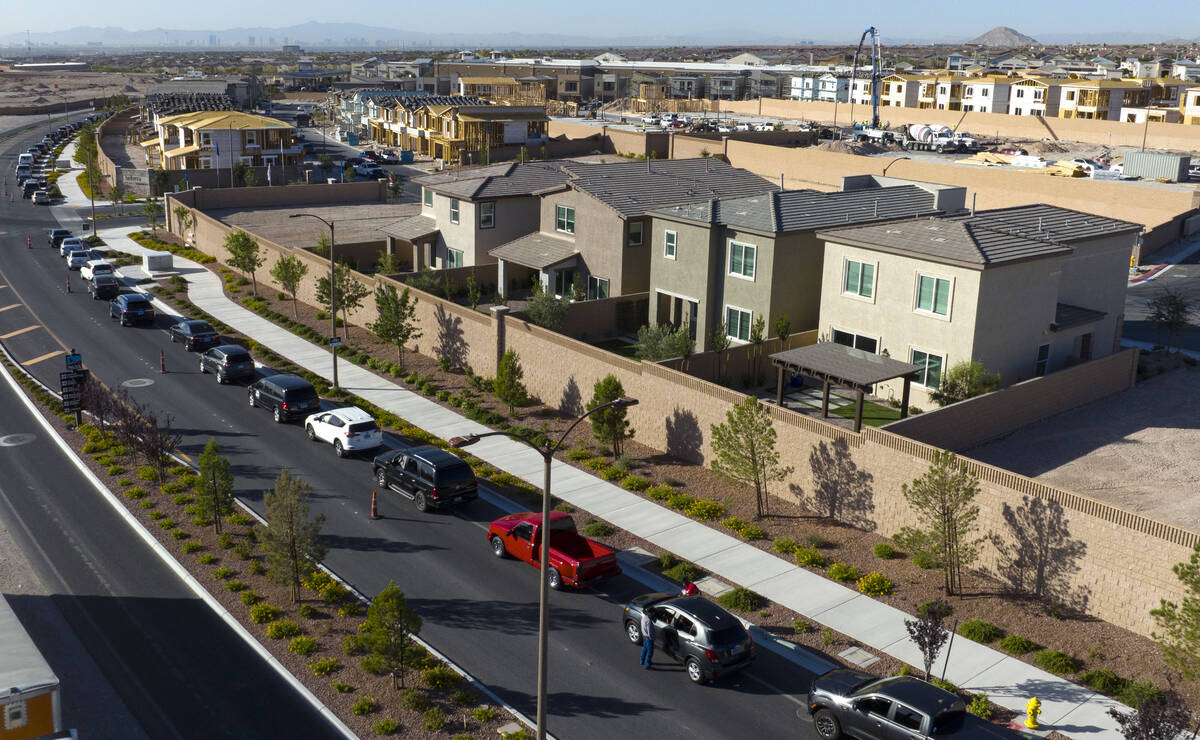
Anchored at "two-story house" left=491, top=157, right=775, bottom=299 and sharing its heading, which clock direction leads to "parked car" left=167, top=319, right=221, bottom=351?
The parked car is roughly at 7 o'clock from the two-story house.

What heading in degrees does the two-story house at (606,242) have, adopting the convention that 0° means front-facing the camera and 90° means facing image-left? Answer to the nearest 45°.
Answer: approximately 225°

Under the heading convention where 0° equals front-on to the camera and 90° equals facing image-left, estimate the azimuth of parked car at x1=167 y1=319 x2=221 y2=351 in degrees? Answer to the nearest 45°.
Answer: approximately 135°

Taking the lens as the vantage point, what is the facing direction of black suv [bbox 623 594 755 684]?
facing away from the viewer and to the left of the viewer

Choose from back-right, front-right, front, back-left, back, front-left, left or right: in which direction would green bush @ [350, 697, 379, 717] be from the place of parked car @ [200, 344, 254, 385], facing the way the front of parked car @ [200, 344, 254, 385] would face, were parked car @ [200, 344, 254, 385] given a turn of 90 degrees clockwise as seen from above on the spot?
back-right

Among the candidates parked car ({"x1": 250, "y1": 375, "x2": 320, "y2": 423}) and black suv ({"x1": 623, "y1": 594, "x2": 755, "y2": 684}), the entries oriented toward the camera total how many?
0

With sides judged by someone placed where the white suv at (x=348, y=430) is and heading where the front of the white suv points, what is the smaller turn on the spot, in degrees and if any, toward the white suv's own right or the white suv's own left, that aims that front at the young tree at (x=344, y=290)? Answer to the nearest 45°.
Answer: approximately 45° to the white suv's own right

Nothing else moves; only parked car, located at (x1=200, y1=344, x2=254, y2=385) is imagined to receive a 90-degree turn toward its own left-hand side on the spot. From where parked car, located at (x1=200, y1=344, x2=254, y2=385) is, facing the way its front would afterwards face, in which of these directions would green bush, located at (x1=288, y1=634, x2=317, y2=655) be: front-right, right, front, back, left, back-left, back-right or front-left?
front-left
